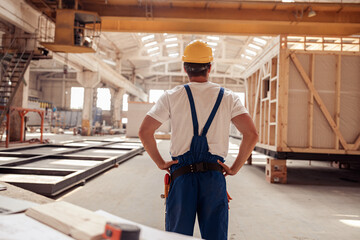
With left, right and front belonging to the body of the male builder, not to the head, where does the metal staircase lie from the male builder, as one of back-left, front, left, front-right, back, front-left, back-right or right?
front-left

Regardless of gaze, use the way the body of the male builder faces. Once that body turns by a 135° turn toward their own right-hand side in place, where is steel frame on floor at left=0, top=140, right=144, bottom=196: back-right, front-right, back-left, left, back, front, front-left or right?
back

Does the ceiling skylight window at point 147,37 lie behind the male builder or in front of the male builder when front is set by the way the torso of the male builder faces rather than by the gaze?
in front

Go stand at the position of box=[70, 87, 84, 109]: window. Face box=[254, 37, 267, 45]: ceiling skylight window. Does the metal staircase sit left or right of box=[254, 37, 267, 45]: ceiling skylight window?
right

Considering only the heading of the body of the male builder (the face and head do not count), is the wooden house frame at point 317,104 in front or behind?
in front

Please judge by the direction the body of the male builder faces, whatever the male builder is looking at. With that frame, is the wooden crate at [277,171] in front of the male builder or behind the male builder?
in front

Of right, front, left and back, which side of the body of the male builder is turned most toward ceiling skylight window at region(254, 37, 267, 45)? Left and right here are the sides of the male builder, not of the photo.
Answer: front

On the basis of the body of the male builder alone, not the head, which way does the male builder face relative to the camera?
away from the camera

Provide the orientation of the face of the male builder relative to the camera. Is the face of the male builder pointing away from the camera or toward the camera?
away from the camera

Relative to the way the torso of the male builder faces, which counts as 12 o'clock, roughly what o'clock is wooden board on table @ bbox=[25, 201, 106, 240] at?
The wooden board on table is roughly at 7 o'clock from the male builder.
